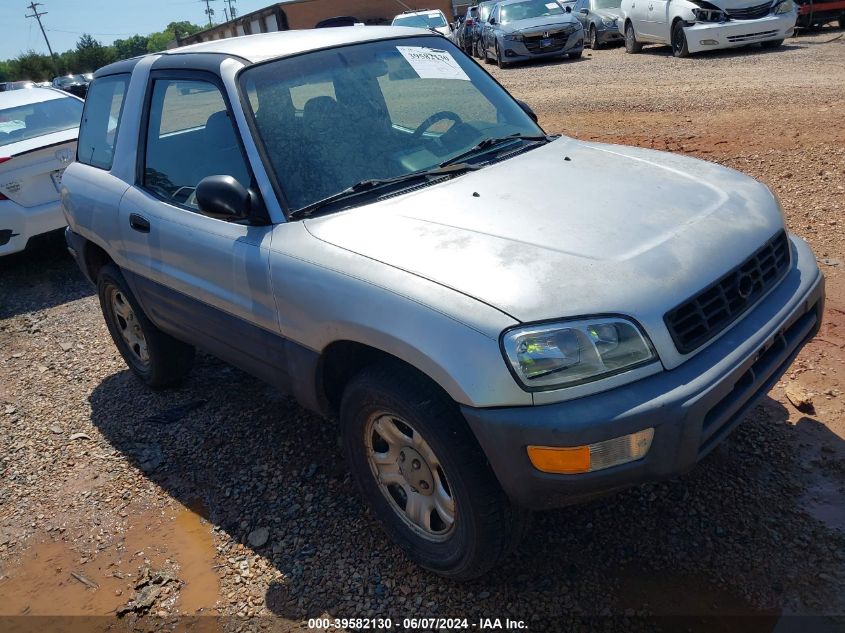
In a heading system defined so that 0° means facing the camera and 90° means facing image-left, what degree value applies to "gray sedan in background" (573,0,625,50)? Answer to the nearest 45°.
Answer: approximately 315°

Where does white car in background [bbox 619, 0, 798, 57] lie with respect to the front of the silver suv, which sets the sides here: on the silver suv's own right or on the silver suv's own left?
on the silver suv's own left

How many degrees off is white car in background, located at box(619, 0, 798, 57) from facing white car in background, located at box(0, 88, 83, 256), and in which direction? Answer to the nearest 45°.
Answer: approximately 90° to its right

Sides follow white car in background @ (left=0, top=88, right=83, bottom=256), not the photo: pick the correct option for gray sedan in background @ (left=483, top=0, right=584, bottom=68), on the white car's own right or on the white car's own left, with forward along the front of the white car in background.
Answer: on the white car's own right

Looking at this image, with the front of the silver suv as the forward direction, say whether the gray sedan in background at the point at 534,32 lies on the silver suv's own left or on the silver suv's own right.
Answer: on the silver suv's own left

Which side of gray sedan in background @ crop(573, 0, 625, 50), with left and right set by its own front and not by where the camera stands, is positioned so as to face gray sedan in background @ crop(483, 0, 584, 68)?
right

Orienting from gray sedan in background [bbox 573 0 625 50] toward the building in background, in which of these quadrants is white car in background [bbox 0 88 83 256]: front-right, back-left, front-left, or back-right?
back-left

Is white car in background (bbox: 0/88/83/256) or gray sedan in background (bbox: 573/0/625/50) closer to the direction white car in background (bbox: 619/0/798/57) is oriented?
the white car in background
